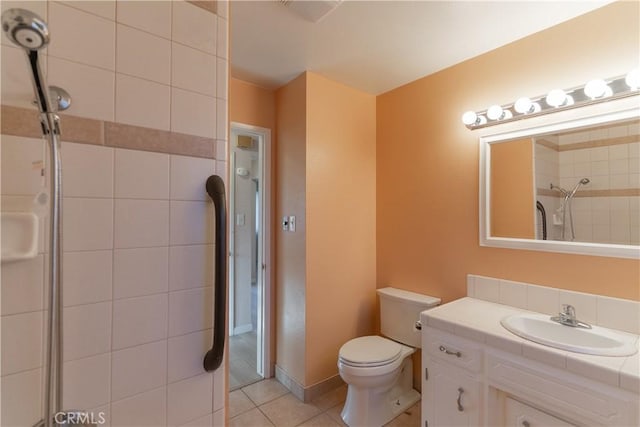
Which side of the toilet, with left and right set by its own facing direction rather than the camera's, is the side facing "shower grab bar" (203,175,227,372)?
front

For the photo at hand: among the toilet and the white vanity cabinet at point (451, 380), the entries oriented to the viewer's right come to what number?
0

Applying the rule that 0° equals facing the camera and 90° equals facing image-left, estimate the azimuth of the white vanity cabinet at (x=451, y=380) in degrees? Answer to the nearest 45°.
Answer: approximately 45°
